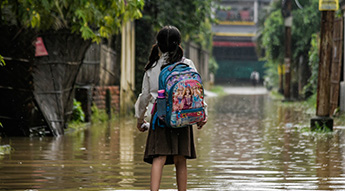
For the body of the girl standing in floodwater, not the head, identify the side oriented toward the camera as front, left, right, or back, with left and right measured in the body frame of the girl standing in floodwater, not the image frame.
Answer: back

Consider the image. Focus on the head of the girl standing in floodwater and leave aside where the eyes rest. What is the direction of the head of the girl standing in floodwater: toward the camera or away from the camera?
away from the camera

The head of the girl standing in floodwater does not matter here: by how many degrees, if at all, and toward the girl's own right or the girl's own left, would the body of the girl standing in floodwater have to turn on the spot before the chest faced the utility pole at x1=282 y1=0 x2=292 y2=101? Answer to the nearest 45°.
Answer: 0° — they already face it

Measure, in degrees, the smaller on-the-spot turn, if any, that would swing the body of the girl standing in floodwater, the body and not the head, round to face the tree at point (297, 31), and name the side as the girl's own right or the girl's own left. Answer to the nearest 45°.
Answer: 0° — they already face it
